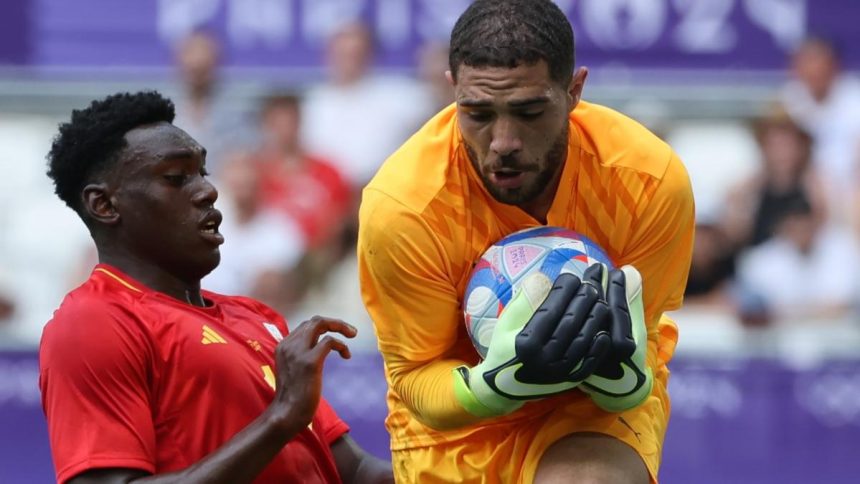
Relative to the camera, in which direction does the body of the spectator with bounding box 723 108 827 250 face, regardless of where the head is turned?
toward the camera

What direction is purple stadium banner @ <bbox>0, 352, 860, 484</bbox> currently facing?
toward the camera

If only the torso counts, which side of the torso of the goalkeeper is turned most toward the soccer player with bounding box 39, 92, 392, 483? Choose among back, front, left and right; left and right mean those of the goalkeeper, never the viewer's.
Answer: right

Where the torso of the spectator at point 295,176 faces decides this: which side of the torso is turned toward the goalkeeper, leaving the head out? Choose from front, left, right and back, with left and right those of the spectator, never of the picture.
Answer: front

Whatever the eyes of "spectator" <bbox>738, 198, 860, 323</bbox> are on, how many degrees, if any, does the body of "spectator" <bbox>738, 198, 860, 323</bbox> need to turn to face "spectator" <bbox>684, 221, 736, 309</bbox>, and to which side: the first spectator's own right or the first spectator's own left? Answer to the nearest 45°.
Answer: approximately 90° to the first spectator's own right

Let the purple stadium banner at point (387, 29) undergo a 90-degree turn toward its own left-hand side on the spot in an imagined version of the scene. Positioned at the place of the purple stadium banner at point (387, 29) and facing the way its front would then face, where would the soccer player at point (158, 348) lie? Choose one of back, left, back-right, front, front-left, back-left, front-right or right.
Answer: right

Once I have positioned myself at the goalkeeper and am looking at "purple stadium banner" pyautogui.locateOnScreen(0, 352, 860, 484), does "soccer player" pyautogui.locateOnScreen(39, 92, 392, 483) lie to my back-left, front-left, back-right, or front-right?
back-left

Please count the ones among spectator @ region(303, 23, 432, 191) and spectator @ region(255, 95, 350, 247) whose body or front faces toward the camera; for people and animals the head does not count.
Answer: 2

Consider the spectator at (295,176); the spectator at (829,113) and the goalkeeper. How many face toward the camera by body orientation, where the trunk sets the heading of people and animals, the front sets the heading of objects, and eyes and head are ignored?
3

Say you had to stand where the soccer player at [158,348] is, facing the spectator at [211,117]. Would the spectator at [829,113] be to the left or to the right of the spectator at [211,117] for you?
right

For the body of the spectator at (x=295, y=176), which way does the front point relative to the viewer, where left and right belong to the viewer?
facing the viewer
